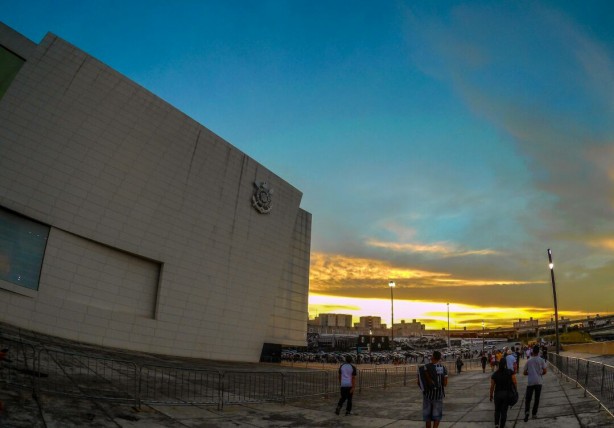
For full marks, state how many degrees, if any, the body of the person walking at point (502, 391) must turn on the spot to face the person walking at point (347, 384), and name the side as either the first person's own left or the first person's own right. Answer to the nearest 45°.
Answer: approximately 45° to the first person's own left

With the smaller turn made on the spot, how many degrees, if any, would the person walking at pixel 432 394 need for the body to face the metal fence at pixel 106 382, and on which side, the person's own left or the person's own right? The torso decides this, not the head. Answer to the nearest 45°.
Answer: approximately 90° to the person's own left

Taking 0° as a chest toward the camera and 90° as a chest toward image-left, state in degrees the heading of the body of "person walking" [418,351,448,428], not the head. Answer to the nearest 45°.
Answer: approximately 180°

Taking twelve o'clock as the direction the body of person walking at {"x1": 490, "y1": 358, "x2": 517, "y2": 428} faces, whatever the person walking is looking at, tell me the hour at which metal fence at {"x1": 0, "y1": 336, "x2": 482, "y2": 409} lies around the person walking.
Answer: The metal fence is roughly at 9 o'clock from the person walking.

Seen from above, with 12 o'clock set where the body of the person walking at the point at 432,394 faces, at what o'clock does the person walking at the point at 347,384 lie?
the person walking at the point at 347,384 is roughly at 11 o'clock from the person walking at the point at 432,394.

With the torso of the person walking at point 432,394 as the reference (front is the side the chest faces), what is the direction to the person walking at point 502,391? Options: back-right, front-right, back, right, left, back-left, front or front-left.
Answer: front-right

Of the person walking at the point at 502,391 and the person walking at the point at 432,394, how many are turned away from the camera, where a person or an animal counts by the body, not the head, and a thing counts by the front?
2

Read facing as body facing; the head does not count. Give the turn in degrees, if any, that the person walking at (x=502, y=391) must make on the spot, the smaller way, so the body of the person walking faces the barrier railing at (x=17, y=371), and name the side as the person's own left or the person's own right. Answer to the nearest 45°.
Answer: approximately 90° to the person's own left

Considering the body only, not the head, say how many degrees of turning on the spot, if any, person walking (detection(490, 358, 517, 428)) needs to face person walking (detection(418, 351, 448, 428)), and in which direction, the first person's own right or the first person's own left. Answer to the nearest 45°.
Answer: approximately 135° to the first person's own left

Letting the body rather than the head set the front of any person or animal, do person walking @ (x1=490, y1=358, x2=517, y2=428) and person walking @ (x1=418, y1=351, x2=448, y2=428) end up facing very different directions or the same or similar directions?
same or similar directions

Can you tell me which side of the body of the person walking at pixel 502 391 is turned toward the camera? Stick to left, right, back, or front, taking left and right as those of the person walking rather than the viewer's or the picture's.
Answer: back

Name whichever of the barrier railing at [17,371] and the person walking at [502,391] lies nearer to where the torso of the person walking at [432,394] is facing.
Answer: the person walking

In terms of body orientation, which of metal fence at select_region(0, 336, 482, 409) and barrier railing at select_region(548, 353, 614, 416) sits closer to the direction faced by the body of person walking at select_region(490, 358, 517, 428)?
the barrier railing

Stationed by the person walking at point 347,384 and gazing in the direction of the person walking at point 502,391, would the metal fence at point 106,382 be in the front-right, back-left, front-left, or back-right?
back-right

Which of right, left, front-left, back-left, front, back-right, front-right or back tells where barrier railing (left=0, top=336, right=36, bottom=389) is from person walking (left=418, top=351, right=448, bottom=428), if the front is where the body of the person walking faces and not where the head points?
left

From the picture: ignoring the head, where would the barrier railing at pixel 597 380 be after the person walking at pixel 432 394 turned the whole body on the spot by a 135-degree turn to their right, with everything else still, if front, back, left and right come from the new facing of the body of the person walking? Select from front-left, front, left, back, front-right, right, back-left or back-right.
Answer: left
